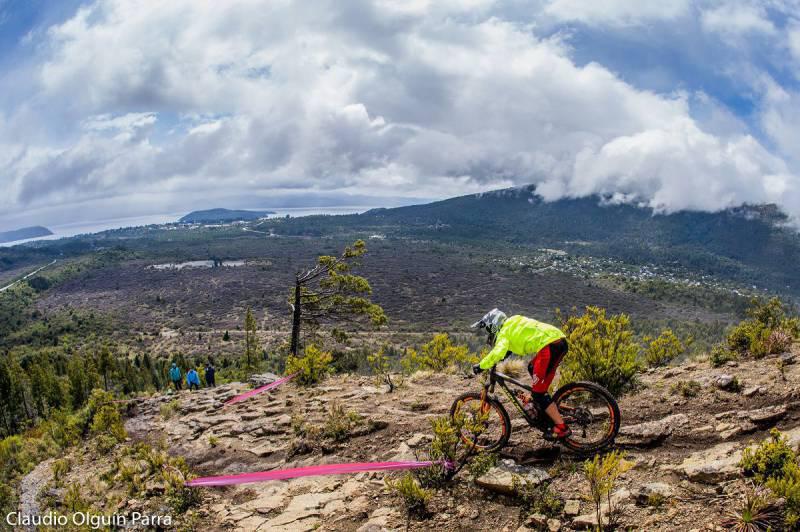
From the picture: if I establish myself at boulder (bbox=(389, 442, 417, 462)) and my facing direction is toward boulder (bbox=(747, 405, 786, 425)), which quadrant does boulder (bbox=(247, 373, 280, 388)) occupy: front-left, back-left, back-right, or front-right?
back-left

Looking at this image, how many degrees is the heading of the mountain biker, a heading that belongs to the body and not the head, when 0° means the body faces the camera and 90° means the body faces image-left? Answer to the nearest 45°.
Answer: approximately 90°

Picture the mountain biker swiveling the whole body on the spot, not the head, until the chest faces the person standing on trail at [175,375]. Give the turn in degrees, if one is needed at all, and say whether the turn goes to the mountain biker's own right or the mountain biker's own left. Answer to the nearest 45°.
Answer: approximately 45° to the mountain biker's own right

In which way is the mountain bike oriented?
to the viewer's left
